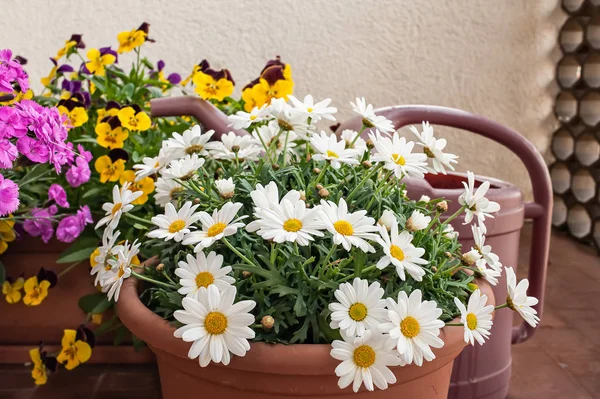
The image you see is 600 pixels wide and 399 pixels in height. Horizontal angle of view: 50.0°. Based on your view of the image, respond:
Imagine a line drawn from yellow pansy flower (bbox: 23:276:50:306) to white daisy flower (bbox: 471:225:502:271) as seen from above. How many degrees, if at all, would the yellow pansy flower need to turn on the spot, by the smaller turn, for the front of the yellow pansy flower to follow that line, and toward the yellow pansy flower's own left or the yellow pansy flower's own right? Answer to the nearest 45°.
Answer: approximately 45° to the yellow pansy flower's own left

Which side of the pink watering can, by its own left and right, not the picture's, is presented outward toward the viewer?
left

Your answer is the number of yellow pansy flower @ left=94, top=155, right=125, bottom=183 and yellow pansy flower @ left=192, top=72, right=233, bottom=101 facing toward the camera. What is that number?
2

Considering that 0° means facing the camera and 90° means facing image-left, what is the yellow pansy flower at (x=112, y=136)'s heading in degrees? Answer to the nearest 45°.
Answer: approximately 0°

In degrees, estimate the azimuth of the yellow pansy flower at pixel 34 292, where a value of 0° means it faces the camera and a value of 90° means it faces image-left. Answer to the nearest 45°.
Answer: approximately 0°
